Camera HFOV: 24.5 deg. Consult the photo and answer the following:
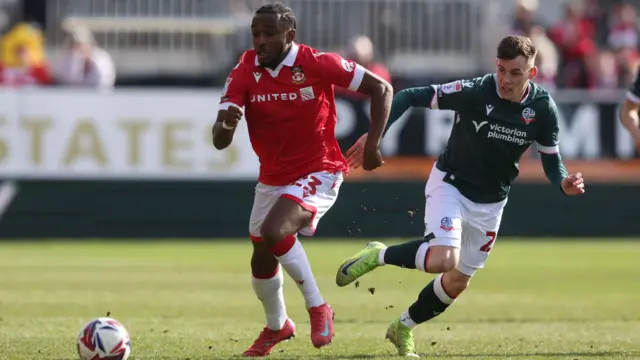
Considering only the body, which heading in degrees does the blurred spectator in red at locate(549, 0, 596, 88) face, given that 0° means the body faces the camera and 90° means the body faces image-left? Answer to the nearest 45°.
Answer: approximately 0°

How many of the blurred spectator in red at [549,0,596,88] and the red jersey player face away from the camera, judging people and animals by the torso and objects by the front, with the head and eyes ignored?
0

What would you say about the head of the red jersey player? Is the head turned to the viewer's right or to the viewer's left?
to the viewer's left

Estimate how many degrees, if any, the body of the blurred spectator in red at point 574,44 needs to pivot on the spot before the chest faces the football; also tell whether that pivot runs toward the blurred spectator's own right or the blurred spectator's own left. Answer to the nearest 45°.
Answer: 0° — they already face it

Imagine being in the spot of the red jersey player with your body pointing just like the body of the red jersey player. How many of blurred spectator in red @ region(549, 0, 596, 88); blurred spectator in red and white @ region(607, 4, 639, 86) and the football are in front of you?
1

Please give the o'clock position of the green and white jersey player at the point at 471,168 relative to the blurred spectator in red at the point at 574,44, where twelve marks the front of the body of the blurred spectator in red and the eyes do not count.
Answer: The green and white jersey player is roughly at 12 o'clock from the blurred spectator in red.

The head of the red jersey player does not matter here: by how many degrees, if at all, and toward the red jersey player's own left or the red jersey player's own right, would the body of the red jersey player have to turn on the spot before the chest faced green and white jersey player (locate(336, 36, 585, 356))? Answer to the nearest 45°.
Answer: approximately 135° to the red jersey player's own left

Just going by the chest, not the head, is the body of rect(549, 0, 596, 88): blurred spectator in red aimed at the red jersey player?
yes

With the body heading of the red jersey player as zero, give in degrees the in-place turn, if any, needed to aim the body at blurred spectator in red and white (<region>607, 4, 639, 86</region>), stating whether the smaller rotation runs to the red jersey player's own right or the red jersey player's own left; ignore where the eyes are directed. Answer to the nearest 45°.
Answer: approximately 135° to the red jersey player's own right

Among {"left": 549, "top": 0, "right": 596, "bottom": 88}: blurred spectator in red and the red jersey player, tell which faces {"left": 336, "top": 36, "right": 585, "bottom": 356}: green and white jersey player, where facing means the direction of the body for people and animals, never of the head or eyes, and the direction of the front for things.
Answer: the blurred spectator in red

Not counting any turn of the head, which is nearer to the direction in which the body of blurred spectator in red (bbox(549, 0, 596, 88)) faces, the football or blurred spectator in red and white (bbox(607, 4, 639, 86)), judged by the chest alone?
the football

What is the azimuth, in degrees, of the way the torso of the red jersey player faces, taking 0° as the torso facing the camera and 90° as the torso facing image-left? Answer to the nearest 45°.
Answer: approximately 45°

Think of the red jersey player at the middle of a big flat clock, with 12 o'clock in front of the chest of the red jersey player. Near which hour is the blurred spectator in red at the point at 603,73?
The blurred spectator in red is roughly at 5 o'clock from the red jersey player.
